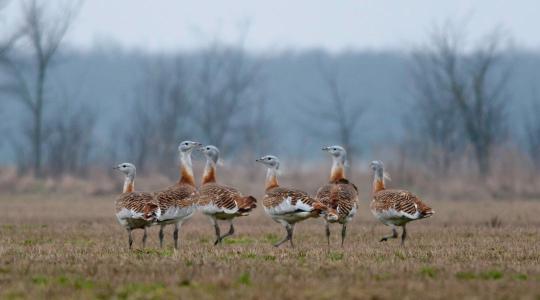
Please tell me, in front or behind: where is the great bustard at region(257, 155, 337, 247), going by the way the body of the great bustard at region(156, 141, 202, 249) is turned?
in front

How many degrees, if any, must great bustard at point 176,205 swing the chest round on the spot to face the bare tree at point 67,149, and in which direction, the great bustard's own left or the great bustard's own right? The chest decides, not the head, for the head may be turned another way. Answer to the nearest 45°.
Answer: approximately 90° to the great bustard's own left

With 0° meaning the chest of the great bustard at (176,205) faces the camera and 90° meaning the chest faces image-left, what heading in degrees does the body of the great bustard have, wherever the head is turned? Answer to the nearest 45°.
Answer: approximately 270°

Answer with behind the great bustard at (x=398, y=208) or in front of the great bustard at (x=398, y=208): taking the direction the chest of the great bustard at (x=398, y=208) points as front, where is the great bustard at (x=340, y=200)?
in front

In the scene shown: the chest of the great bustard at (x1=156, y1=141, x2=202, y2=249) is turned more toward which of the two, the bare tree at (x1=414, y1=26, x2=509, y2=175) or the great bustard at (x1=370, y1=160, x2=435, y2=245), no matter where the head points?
the great bustard

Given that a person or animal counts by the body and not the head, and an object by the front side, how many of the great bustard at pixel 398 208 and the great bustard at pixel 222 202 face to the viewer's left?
2

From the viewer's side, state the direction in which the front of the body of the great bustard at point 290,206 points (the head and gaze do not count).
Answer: to the viewer's left

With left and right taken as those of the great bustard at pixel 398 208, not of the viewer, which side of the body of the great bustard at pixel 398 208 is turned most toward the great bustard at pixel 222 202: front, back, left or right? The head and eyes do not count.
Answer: front

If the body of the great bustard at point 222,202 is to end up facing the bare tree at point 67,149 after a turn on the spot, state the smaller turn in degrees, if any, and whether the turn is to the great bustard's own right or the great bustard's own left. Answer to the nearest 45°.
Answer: approximately 90° to the great bustard's own right

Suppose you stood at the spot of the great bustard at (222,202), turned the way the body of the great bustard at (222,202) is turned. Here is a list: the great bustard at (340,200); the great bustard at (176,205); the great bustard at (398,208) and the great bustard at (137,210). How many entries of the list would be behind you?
2

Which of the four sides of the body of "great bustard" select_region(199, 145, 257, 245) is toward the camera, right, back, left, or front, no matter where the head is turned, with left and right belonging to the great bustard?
left

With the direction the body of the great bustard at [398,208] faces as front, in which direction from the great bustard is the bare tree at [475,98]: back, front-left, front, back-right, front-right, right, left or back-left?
right

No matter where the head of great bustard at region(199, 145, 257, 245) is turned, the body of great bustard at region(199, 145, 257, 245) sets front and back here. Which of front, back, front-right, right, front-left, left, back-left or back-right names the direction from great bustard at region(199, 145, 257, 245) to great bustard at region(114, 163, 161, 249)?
front-left

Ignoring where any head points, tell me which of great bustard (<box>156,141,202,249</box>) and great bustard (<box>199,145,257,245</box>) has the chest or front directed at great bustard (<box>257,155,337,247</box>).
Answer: great bustard (<box>156,141,202,249</box>)

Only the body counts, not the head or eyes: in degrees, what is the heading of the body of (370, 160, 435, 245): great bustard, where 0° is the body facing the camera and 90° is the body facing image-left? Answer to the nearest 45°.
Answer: approximately 90°
